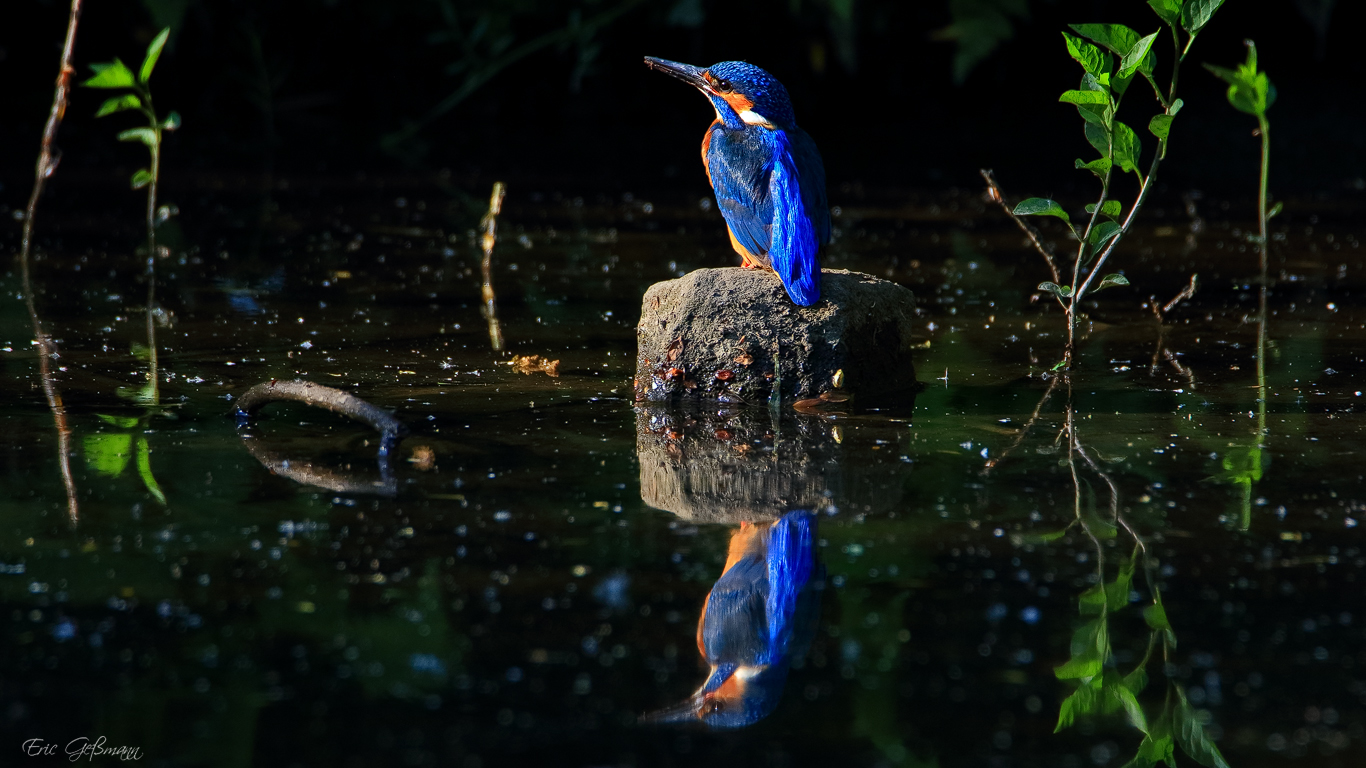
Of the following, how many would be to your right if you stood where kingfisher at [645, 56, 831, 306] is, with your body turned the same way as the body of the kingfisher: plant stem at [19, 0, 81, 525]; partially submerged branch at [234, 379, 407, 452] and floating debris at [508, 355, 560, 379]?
0

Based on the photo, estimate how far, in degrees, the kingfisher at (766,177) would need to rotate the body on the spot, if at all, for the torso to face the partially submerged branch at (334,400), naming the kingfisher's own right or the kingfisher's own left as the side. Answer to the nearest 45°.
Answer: approximately 90° to the kingfisher's own left

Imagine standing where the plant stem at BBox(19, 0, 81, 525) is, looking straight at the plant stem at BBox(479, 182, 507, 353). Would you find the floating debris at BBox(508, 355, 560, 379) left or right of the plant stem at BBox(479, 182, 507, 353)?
right

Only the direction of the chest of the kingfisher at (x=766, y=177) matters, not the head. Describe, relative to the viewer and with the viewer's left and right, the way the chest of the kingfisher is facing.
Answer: facing away from the viewer and to the left of the viewer

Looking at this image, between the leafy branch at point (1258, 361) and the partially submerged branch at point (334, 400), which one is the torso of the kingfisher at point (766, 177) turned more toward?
the partially submerged branch

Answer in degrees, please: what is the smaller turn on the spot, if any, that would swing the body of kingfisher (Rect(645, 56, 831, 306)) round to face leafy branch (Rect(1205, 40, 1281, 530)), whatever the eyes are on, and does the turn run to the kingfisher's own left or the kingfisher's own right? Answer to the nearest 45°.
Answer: approximately 135° to the kingfisher's own right

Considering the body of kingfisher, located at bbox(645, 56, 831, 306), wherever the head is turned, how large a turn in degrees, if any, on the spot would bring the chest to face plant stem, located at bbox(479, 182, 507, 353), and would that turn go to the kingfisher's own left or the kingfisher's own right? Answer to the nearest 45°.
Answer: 0° — it already faces it

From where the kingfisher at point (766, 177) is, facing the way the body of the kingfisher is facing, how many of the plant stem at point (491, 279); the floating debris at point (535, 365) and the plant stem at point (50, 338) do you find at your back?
0

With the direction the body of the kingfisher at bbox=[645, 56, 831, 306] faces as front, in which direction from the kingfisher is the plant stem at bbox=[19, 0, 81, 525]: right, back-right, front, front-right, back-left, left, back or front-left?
front-left
